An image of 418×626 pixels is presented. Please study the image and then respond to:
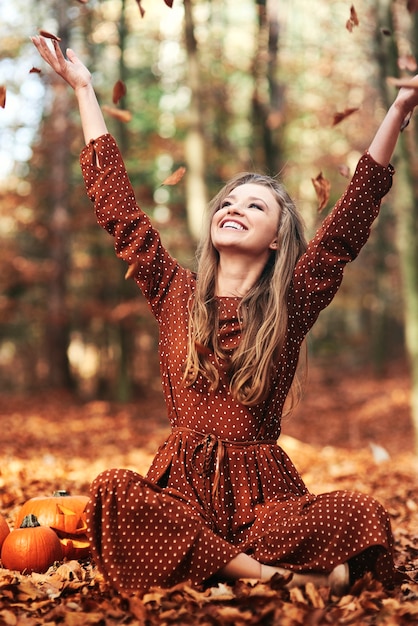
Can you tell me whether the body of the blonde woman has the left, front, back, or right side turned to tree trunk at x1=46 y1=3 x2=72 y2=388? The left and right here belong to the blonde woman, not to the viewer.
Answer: back

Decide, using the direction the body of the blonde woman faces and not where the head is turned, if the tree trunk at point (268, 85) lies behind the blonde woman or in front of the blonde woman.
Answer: behind

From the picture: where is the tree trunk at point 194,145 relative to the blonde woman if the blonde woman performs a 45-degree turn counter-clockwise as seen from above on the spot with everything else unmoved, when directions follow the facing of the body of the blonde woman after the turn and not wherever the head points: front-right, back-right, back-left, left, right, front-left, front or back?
back-left

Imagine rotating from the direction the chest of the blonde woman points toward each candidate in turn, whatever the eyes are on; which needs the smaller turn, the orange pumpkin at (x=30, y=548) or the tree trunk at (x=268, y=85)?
the orange pumpkin

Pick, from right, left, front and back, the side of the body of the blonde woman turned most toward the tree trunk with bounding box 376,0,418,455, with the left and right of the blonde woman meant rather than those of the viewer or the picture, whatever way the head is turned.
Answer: back

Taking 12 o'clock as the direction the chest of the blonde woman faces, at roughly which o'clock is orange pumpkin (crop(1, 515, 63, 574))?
The orange pumpkin is roughly at 3 o'clock from the blonde woman.

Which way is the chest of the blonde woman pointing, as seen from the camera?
toward the camera

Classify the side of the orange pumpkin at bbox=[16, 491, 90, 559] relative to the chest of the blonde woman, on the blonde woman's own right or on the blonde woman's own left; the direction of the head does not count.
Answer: on the blonde woman's own right
